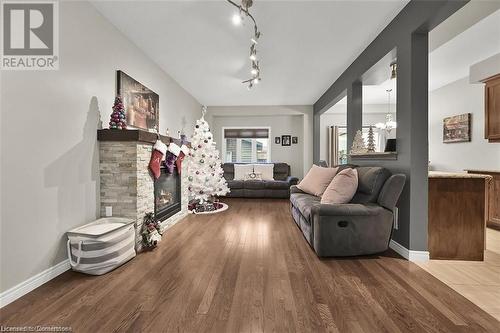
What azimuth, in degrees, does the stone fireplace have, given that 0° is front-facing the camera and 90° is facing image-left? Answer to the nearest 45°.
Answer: approximately 315°

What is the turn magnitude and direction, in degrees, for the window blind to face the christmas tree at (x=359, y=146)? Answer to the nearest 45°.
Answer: approximately 45° to its left

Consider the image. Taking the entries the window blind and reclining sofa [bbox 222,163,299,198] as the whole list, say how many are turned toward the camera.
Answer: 2

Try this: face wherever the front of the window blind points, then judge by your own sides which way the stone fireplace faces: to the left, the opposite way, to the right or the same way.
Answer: to the left

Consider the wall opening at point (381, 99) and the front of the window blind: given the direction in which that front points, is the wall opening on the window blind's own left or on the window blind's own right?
on the window blind's own left
